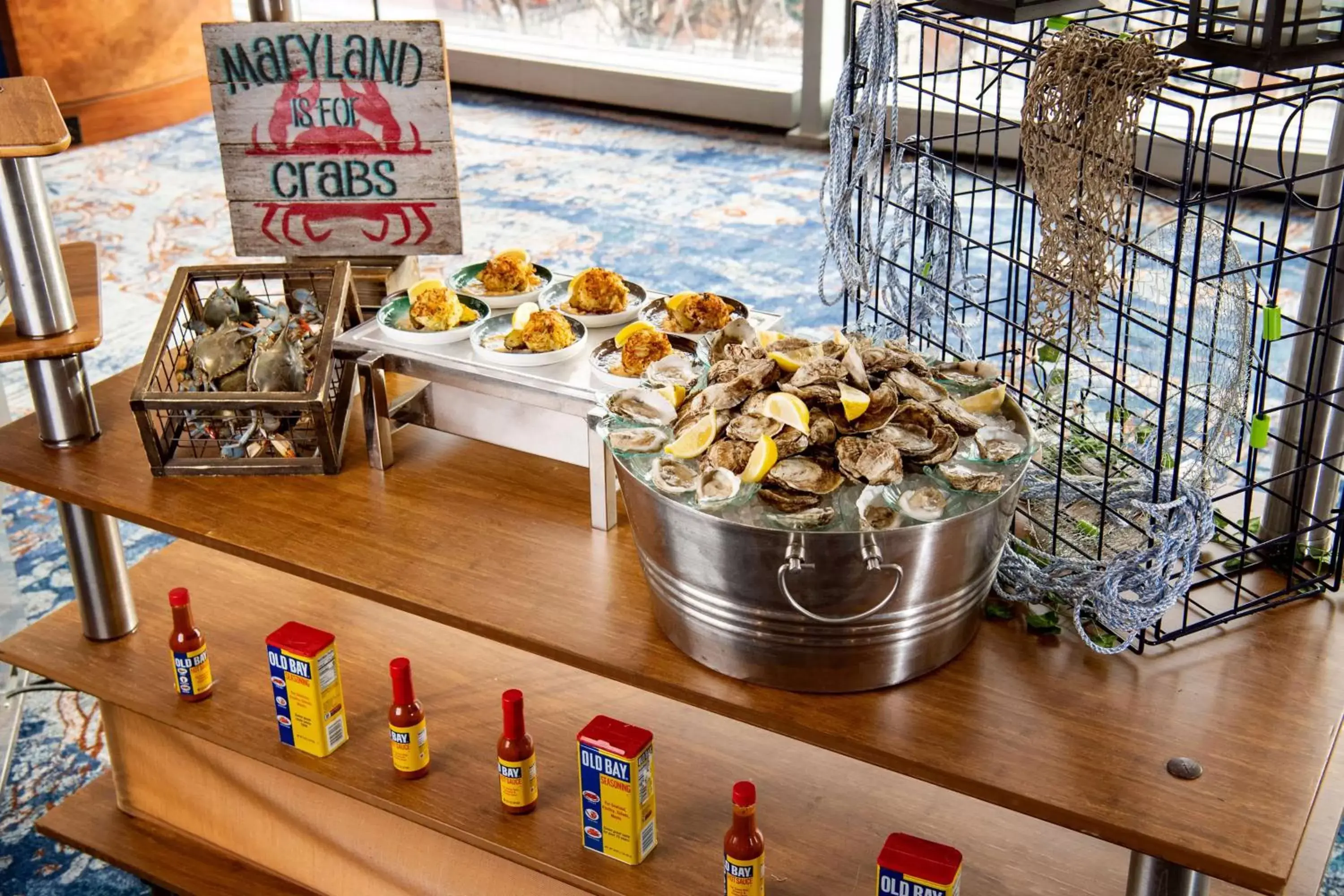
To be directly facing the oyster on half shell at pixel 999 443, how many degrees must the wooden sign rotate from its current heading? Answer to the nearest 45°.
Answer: approximately 45° to its left

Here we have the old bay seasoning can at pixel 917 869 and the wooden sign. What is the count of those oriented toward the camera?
2

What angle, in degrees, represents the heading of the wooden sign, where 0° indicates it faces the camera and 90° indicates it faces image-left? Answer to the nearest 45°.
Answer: approximately 0°

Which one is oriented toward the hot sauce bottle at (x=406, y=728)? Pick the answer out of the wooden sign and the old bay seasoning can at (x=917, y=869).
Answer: the wooden sign

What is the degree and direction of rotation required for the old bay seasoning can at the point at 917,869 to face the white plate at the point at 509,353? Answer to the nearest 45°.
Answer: approximately 135° to its right

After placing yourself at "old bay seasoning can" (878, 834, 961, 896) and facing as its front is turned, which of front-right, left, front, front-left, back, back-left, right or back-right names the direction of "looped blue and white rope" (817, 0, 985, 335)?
back
